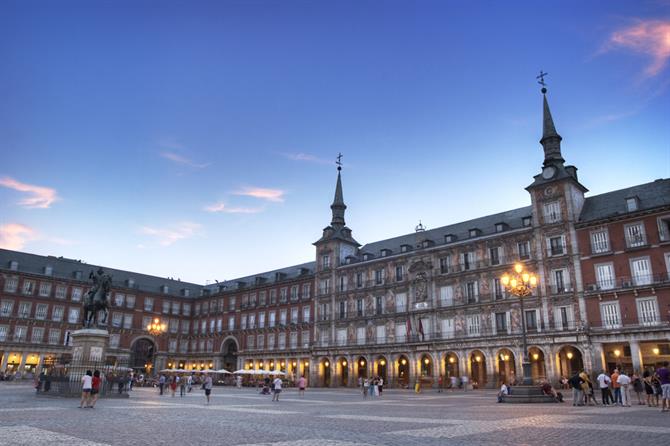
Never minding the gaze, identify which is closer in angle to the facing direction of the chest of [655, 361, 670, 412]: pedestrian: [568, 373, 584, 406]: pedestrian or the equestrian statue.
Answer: the pedestrian
